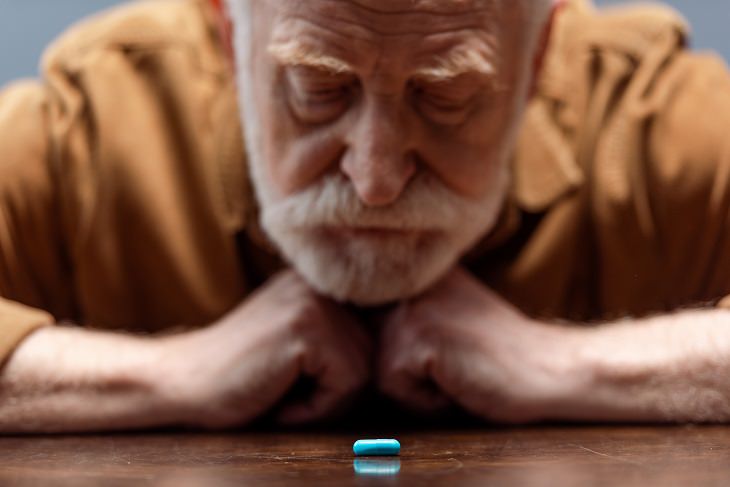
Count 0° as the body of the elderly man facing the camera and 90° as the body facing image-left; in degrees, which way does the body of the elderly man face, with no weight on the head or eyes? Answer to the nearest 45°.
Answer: approximately 0°
